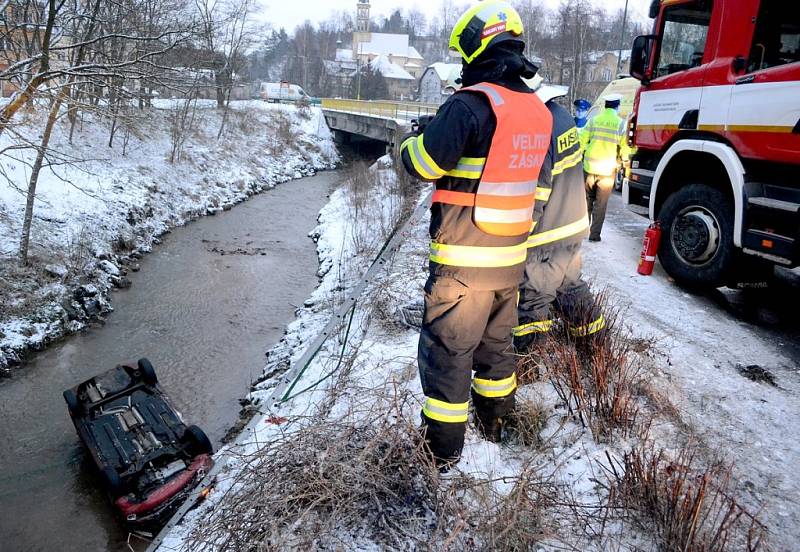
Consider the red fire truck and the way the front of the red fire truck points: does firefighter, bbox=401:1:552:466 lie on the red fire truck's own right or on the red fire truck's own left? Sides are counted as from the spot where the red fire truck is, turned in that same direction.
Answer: on the red fire truck's own left

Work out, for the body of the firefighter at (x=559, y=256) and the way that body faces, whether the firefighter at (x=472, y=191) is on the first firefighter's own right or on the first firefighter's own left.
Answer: on the first firefighter's own left

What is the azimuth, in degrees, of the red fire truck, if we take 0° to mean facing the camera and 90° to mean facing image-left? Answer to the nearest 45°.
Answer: approximately 135°

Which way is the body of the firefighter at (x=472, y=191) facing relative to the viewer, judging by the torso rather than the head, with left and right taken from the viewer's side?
facing away from the viewer and to the left of the viewer

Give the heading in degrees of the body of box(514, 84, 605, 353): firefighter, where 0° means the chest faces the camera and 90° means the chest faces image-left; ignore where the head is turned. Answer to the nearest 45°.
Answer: approximately 135°

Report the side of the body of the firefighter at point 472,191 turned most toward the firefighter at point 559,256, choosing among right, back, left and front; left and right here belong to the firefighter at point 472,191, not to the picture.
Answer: right

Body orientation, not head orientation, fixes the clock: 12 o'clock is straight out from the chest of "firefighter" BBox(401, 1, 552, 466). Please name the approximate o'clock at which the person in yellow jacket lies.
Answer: The person in yellow jacket is roughly at 2 o'clock from the firefighter.
